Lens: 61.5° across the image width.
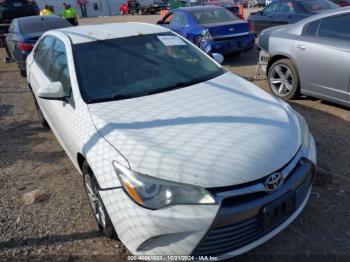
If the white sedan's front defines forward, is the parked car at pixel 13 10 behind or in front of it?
behind

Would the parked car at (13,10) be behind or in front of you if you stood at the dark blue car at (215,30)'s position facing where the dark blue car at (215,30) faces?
in front

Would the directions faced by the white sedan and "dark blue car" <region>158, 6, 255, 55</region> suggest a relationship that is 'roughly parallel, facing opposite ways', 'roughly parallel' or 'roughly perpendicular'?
roughly parallel, facing opposite ways

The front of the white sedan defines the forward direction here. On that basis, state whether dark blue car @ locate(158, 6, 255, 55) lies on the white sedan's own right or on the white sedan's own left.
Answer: on the white sedan's own left

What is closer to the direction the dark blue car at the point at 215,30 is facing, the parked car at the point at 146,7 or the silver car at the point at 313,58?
the parked car

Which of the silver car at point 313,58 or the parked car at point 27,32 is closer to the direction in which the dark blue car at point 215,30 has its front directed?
the parked car

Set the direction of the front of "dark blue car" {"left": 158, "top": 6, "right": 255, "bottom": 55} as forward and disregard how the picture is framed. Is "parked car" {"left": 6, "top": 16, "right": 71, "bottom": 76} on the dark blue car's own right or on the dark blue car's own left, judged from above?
on the dark blue car's own left

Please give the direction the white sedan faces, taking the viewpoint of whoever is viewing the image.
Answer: facing the viewer and to the right of the viewer

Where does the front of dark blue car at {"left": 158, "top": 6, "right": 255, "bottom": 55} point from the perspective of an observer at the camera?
facing away from the viewer and to the left of the viewer

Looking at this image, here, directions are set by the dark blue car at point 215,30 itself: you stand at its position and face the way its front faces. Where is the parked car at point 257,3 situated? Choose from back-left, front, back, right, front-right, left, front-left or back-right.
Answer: front-right

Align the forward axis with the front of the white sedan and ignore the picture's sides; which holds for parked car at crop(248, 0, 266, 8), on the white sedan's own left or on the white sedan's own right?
on the white sedan's own left

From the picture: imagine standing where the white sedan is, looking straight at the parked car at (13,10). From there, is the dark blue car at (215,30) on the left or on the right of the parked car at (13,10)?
right
